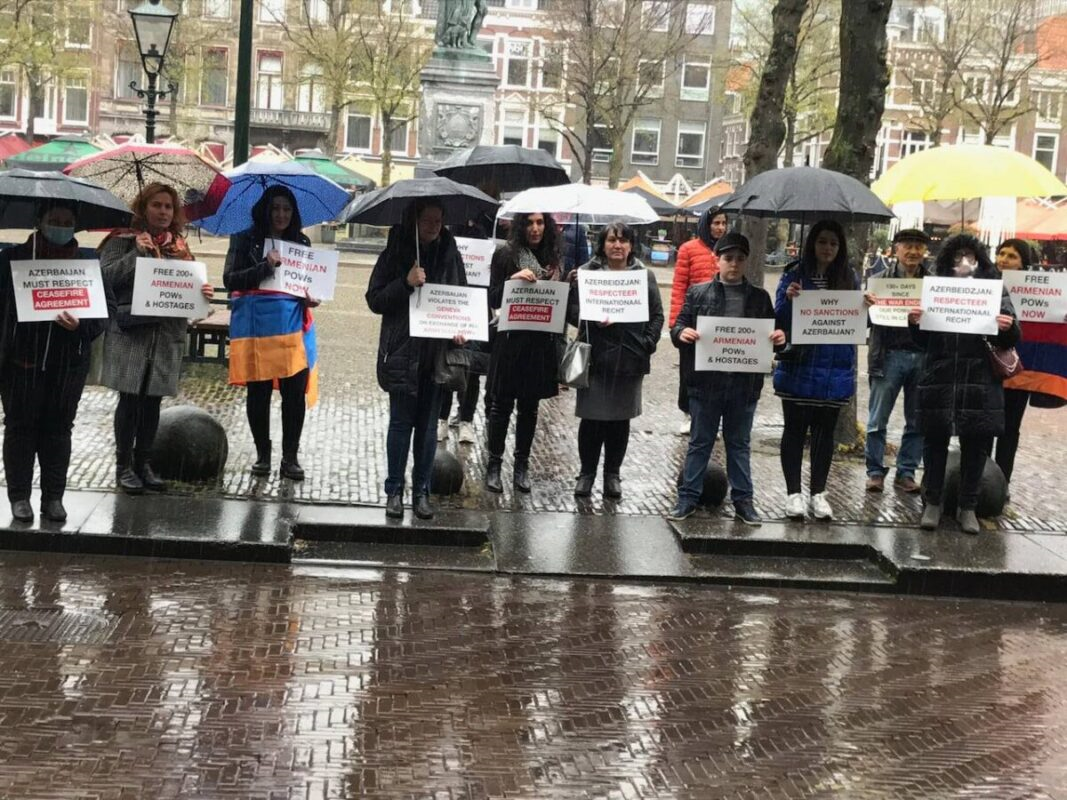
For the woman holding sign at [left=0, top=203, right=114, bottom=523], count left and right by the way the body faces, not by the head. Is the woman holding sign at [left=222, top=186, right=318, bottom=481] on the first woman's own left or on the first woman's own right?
on the first woman's own left

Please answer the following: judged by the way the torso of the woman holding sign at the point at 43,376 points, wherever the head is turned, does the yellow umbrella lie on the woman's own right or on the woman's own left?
on the woman's own left

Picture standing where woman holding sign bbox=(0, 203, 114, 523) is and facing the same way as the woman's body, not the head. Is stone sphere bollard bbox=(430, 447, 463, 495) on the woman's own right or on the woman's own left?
on the woman's own left

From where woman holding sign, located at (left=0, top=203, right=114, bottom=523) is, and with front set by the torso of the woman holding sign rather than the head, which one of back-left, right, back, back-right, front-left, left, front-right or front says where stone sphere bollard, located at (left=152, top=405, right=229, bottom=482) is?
back-left

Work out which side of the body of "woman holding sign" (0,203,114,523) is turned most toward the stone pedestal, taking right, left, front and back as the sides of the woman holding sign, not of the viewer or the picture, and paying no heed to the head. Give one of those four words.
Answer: back

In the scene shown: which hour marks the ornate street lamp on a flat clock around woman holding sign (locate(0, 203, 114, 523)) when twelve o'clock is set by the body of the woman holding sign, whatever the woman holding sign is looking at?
The ornate street lamp is roughly at 6 o'clock from the woman holding sign.

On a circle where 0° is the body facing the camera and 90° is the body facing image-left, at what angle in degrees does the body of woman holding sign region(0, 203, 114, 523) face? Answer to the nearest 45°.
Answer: approximately 0°
